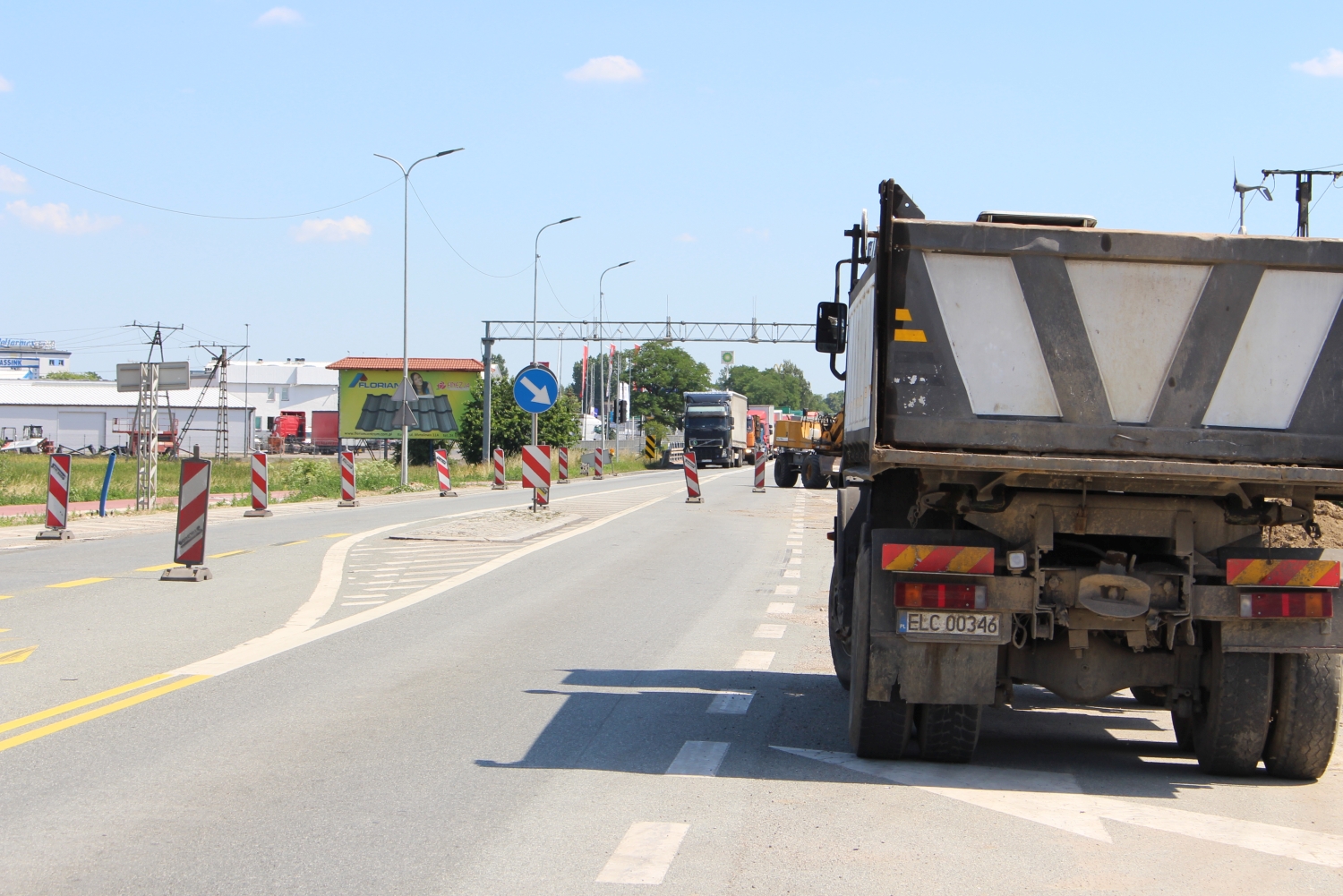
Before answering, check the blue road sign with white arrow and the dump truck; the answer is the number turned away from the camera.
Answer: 1

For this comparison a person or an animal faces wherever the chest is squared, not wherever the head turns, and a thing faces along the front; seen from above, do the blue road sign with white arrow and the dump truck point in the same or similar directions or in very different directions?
very different directions

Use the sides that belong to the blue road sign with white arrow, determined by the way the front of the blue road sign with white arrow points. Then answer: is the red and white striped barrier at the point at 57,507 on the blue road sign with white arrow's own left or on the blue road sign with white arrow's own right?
on the blue road sign with white arrow's own right

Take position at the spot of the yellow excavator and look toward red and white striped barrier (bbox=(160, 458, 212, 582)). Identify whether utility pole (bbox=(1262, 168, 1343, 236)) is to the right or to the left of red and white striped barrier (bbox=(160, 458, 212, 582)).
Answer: left

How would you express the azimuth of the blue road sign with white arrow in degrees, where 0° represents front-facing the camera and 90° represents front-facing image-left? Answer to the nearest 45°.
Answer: approximately 0°

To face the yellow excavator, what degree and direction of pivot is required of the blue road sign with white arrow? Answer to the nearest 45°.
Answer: approximately 135° to its left

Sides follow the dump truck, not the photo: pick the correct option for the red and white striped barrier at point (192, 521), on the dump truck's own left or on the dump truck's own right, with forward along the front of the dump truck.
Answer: on the dump truck's own left

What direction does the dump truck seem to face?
away from the camera

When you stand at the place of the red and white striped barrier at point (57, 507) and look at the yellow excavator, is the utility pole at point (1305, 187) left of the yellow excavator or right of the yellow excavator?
right

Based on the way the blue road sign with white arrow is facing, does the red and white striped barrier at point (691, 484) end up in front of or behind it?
behind
